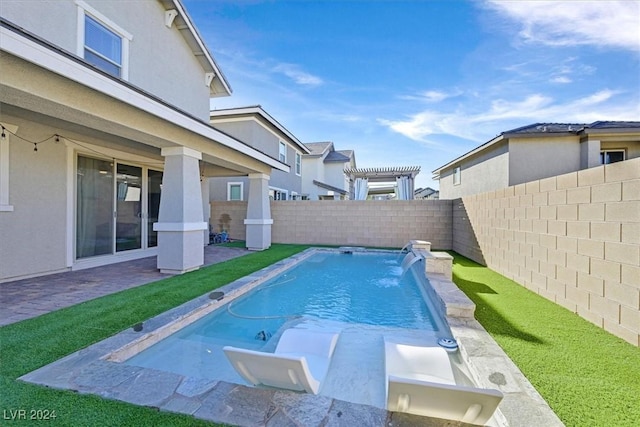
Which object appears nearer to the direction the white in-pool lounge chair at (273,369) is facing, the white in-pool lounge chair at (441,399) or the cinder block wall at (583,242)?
the cinder block wall

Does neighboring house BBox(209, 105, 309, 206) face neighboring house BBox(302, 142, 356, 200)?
no

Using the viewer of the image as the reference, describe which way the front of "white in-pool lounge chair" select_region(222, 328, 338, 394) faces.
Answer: facing away from the viewer and to the right of the viewer

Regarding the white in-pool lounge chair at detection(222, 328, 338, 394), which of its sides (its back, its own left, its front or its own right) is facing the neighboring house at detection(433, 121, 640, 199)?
front

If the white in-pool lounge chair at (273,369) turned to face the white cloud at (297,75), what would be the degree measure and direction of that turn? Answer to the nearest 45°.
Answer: approximately 45° to its left

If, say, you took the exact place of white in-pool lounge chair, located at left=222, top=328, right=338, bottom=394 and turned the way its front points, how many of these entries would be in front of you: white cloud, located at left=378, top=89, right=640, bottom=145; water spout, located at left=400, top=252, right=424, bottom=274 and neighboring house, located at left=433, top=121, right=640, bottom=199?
3
